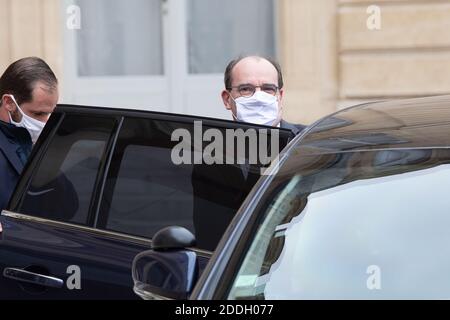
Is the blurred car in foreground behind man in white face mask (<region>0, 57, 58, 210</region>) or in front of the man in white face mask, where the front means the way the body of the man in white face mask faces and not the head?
in front

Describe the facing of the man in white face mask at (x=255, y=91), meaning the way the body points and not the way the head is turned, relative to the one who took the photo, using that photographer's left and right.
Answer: facing the viewer

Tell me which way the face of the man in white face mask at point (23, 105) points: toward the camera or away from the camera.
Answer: toward the camera

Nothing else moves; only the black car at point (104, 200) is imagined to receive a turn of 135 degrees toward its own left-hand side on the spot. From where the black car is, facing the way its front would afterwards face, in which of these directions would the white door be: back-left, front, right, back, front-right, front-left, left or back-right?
front

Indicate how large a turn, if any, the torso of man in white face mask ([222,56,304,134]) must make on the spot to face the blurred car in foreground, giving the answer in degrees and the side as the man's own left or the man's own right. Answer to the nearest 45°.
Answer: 0° — they already face it

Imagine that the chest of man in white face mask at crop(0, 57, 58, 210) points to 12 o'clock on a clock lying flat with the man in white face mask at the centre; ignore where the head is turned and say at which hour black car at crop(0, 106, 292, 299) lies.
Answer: The black car is roughly at 1 o'clock from the man in white face mask.

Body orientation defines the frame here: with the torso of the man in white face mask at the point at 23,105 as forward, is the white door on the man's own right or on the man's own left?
on the man's own left

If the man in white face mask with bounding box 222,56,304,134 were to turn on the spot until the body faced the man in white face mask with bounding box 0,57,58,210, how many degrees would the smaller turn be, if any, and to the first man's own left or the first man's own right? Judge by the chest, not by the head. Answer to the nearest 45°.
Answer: approximately 90° to the first man's own right

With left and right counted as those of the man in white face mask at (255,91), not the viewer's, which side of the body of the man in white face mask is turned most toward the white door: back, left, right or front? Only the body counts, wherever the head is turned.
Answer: back

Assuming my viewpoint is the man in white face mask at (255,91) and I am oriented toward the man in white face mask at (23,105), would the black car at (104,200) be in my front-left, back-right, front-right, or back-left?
front-left
